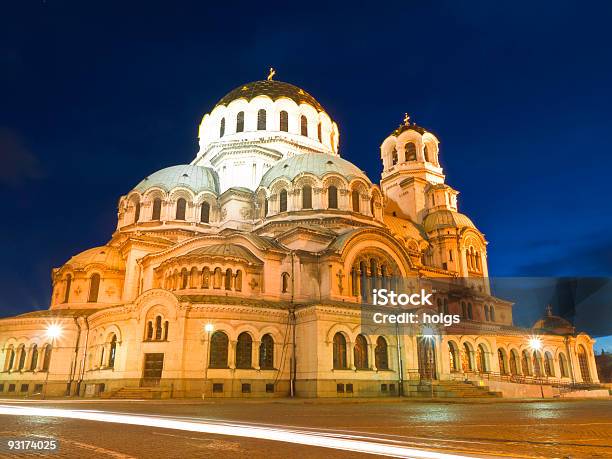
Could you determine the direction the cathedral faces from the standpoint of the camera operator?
facing away from the viewer and to the right of the viewer

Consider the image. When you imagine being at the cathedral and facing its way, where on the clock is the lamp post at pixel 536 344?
The lamp post is roughly at 1 o'clock from the cathedral.
